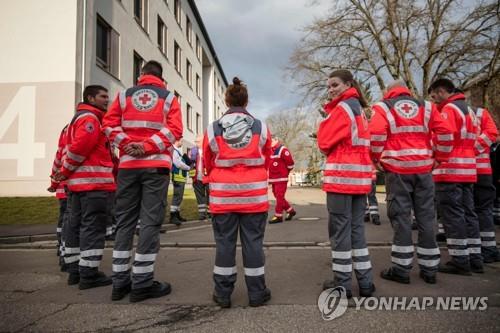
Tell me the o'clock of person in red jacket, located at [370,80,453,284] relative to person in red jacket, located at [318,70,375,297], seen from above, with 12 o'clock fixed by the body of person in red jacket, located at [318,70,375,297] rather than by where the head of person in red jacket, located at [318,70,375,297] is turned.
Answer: person in red jacket, located at [370,80,453,284] is roughly at 3 o'clock from person in red jacket, located at [318,70,375,297].

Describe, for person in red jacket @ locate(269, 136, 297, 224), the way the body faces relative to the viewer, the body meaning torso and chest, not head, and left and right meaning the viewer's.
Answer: facing the viewer and to the left of the viewer

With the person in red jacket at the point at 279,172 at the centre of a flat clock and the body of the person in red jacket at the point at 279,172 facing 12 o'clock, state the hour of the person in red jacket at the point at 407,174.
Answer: the person in red jacket at the point at 407,174 is roughly at 10 o'clock from the person in red jacket at the point at 279,172.

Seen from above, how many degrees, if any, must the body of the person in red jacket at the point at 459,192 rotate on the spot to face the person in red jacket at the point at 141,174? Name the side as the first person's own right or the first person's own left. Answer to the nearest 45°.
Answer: approximately 90° to the first person's own left

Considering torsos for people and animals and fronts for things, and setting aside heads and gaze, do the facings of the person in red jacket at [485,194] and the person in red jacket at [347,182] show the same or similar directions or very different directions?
same or similar directions

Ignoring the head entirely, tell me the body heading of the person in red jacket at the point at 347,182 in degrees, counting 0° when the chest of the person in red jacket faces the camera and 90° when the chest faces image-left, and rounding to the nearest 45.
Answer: approximately 135°

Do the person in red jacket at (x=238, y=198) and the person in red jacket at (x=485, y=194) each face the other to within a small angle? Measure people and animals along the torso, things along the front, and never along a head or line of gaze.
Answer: no

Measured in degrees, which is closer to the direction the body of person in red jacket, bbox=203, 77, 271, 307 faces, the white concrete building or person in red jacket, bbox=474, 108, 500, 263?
the white concrete building

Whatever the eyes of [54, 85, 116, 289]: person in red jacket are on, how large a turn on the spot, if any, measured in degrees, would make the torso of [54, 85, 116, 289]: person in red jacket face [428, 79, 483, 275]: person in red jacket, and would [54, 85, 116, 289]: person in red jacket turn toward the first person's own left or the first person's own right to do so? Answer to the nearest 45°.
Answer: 0° — they already face them

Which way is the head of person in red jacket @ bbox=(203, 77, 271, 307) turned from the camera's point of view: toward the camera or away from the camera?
away from the camera

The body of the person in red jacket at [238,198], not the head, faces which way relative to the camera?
away from the camera

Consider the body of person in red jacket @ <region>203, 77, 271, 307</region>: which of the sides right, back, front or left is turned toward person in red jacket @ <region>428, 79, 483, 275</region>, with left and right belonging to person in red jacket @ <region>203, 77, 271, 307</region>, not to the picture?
right
